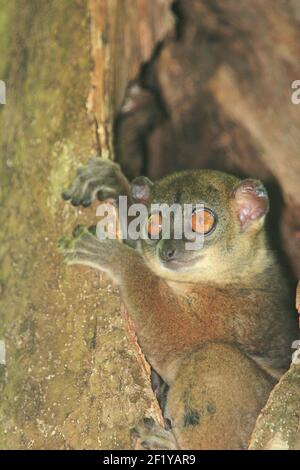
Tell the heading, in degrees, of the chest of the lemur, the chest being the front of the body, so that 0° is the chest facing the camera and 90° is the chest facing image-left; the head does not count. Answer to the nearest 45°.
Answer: approximately 45°
